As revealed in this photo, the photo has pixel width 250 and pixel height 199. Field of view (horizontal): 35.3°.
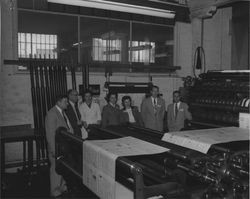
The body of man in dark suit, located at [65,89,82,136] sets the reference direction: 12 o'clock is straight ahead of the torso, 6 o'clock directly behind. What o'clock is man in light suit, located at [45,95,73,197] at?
man in light suit, located at [45,95,73,197] is roughly at 2 o'clock from man in dark suit, located at [65,89,82,136].

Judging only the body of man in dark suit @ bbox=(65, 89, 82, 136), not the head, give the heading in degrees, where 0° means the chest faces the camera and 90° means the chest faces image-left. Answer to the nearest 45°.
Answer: approximately 315°

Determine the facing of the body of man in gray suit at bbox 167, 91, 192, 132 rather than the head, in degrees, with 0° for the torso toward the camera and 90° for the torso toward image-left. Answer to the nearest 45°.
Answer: approximately 0°

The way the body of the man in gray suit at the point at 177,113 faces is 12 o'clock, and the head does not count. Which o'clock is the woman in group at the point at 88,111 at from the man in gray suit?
The woman in group is roughly at 2 o'clock from the man in gray suit.

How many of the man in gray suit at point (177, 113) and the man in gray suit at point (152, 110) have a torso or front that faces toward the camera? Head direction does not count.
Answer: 2

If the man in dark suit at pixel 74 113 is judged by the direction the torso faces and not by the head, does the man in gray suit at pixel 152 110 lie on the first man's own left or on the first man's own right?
on the first man's own left
